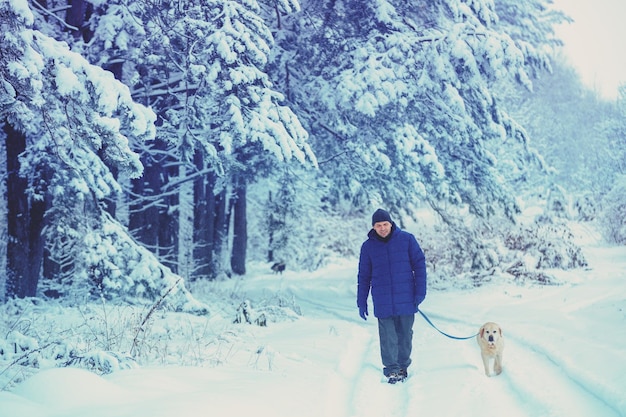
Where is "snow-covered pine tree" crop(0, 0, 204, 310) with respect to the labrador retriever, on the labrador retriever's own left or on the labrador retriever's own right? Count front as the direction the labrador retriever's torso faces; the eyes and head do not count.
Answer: on the labrador retriever's own right

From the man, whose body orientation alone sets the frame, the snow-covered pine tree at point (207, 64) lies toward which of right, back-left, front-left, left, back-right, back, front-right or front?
back-right

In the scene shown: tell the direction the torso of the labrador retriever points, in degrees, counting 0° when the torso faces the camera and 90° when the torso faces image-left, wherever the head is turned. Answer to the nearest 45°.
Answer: approximately 0°

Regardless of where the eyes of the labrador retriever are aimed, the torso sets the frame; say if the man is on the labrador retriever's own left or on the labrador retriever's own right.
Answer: on the labrador retriever's own right

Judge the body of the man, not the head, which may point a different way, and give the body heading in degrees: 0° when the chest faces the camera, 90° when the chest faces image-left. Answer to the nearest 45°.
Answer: approximately 0°

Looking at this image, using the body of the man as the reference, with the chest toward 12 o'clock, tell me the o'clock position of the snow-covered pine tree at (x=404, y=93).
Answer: The snow-covered pine tree is roughly at 6 o'clock from the man.

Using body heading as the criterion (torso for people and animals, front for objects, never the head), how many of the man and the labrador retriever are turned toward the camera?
2

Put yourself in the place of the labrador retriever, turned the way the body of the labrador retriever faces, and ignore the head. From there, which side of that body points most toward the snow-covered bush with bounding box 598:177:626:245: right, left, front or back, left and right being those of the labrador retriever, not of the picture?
back

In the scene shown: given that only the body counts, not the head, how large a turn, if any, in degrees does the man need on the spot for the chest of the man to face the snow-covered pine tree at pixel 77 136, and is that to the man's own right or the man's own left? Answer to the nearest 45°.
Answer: approximately 90° to the man's own right

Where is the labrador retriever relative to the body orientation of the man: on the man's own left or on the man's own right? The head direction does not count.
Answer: on the man's own left
